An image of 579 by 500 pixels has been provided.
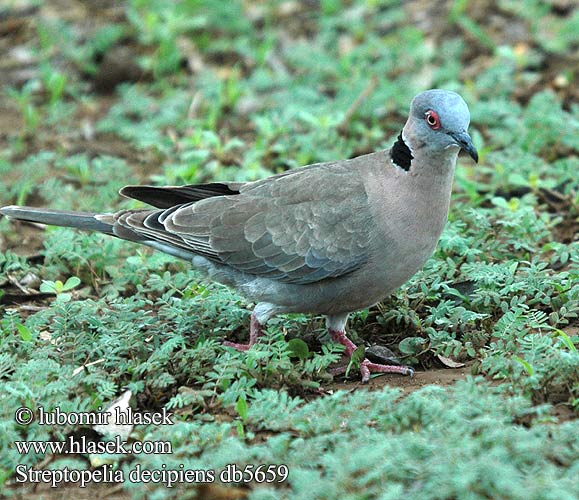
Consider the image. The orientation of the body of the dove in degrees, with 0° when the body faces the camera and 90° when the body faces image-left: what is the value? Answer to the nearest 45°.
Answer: approximately 270°

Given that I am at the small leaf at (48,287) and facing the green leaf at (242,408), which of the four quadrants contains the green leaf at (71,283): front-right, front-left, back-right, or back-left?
front-left

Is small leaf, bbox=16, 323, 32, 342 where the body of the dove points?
no

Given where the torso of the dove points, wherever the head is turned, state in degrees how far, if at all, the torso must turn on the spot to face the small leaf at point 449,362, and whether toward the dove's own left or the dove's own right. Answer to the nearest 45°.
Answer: approximately 45° to the dove's own right

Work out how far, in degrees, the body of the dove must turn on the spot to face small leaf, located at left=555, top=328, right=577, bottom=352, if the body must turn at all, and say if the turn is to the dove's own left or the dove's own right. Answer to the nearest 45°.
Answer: approximately 45° to the dove's own right

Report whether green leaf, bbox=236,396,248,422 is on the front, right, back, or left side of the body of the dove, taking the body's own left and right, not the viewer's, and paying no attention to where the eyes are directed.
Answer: right

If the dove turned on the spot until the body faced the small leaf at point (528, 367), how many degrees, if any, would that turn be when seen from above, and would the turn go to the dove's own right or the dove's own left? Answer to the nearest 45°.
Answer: approximately 45° to the dove's own right

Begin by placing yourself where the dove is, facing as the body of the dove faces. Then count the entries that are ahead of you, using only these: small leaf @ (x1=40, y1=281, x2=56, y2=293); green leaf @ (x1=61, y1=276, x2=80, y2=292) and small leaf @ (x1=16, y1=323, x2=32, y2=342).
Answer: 0

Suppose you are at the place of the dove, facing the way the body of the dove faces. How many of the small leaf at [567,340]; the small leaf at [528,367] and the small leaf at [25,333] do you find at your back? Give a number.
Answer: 1

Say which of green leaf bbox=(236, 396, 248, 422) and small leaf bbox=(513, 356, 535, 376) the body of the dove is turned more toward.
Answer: the small leaf

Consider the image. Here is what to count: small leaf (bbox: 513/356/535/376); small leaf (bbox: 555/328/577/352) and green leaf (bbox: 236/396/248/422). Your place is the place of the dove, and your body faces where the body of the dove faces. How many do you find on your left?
0
